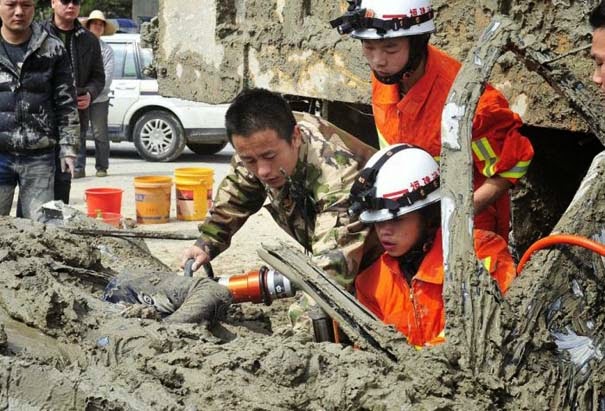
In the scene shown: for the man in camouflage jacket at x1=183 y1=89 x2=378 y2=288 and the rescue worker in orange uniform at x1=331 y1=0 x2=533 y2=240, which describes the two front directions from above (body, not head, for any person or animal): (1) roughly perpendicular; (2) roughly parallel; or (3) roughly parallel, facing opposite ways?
roughly parallel

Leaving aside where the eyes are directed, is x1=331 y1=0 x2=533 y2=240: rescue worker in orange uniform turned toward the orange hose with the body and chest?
no

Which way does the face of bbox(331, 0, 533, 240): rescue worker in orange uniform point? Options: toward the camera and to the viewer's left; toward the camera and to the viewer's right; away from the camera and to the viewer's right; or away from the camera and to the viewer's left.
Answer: toward the camera and to the viewer's left

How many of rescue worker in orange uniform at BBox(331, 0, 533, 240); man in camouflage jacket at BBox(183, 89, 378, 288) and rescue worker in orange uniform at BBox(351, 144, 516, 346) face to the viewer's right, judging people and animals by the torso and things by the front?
0

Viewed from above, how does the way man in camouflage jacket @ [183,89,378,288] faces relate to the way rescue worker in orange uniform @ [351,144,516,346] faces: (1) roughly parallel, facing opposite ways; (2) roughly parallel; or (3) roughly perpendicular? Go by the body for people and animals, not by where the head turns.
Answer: roughly parallel

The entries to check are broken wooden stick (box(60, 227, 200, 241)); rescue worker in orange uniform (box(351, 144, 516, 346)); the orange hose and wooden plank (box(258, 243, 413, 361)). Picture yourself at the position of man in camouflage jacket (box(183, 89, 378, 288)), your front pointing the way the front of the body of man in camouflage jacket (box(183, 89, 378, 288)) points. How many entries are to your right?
1

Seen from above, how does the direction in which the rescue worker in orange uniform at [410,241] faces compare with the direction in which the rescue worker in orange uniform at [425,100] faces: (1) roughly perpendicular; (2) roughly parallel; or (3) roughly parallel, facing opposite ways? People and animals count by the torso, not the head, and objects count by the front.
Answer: roughly parallel

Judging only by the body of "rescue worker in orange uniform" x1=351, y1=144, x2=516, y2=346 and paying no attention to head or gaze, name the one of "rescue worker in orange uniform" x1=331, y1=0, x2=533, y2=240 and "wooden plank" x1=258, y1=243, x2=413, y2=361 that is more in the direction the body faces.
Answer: the wooden plank

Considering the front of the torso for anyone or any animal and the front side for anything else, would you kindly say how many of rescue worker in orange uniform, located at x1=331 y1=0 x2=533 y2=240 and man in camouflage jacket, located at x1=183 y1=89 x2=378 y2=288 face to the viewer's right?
0

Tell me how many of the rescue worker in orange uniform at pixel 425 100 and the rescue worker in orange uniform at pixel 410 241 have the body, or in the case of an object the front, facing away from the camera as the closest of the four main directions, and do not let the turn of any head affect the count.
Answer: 0

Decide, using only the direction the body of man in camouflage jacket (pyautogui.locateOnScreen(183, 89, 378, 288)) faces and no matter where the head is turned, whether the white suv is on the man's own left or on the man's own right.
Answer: on the man's own right

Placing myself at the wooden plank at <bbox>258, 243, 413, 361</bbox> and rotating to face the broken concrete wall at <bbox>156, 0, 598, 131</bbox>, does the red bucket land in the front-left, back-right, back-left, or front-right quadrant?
front-left

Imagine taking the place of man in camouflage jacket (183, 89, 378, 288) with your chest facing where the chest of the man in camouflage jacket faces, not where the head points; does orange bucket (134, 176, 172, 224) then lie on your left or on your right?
on your right

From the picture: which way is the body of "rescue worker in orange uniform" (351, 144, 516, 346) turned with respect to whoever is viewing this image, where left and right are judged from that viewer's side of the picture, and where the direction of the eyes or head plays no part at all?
facing the viewer and to the left of the viewer
